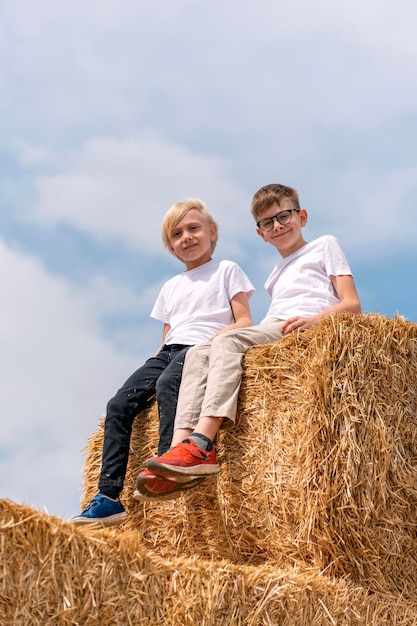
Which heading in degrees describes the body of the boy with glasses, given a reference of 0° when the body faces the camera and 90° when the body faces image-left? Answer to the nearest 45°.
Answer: approximately 45°

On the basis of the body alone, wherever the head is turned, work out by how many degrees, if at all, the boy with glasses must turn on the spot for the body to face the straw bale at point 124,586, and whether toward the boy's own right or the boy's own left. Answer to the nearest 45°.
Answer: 0° — they already face it
